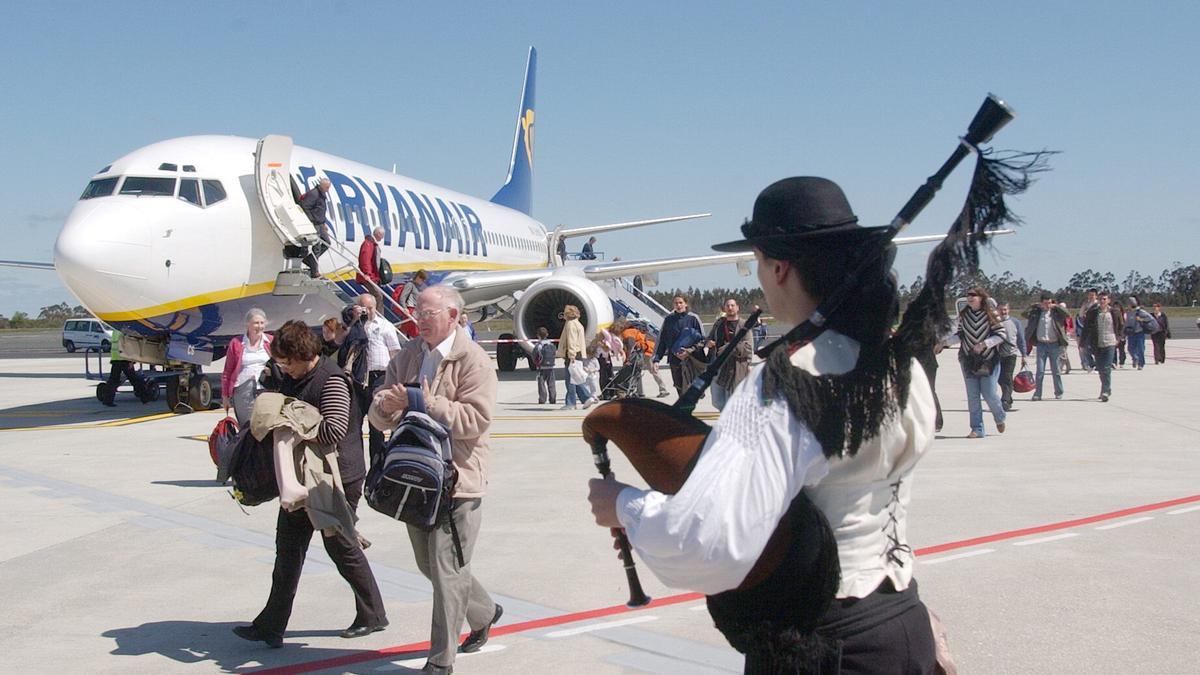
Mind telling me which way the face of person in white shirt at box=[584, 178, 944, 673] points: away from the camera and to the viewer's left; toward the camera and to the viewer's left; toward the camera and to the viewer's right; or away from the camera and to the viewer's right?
away from the camera and to the viewer's left

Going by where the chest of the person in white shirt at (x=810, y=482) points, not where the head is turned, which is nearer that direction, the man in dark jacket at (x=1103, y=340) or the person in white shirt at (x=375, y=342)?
the person in white shirt

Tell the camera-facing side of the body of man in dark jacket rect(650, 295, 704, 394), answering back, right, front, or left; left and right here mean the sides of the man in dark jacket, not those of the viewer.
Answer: front

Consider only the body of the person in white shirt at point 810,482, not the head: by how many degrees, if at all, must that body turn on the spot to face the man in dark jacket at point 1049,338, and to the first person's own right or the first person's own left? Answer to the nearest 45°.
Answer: approximately 45° to the first person's own right

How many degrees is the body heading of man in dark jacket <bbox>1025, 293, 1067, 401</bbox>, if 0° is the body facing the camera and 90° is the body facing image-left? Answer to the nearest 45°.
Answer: approximately 0°

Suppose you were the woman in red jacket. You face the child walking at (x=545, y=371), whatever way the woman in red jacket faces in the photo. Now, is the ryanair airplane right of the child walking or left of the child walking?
left

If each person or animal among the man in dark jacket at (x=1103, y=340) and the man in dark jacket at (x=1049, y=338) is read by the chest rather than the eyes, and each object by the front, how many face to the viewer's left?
0

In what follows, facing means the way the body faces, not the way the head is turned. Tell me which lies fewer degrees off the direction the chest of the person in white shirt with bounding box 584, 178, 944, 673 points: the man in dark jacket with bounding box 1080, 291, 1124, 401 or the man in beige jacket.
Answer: the man in beige jacket

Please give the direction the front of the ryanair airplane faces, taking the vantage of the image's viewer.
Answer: facing the viewer and to the left of the viewer
